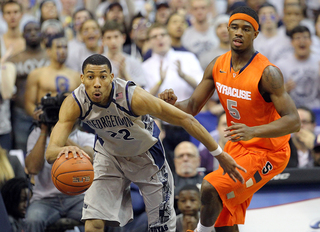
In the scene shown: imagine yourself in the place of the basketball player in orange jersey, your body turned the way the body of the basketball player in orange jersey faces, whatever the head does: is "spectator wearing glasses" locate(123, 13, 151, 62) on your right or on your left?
on your right

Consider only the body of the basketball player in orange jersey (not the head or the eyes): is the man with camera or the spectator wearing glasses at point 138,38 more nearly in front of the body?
the man with camera

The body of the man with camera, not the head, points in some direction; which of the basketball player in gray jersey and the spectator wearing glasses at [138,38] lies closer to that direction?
the basketball player in gray jersey

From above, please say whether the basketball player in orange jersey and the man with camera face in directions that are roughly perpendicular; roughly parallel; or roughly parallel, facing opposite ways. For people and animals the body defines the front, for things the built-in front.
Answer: roughly parallel

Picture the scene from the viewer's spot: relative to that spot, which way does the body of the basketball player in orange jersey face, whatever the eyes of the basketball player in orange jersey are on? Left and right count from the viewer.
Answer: facing the viewer and to the left of the viewer

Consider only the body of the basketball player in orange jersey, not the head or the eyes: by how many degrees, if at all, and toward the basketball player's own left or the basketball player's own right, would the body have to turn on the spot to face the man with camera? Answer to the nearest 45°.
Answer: approximately 45° to the basketball player's own right

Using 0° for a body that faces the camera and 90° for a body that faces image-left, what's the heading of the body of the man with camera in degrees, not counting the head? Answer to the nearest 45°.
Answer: approximately 0°
